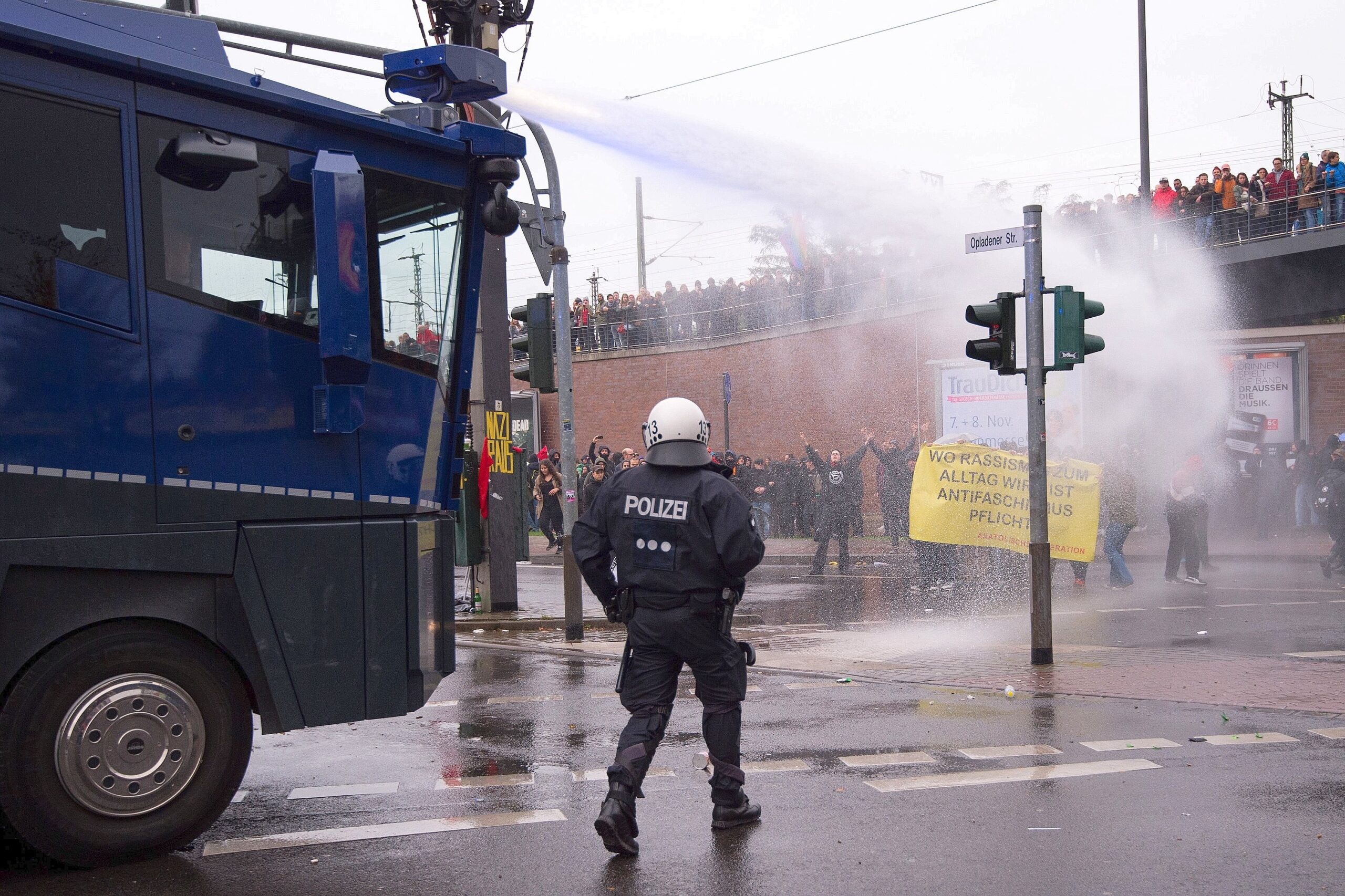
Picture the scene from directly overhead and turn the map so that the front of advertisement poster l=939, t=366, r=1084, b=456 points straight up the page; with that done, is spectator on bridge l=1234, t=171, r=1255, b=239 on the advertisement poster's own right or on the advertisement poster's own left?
on the advertisement poster's own left

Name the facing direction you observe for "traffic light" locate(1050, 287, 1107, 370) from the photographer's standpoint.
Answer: facing to the right of the viewer

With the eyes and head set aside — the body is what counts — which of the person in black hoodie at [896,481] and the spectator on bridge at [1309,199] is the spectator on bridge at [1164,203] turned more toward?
the person in black hoodie

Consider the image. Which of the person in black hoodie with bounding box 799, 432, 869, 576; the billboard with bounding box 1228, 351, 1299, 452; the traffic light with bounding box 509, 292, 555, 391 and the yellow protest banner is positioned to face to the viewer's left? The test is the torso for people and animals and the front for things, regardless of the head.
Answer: the traffic light

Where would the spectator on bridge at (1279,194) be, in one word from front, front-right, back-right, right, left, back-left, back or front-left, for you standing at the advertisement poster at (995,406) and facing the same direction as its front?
left

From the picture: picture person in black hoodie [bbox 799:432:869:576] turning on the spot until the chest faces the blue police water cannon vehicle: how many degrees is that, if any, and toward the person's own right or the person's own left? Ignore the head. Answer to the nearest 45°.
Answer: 0° — they already face it

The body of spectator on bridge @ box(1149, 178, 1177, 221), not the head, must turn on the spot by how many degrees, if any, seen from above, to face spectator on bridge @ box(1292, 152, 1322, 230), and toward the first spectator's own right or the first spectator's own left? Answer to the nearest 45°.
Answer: approximately 90° to the first spectator's own left

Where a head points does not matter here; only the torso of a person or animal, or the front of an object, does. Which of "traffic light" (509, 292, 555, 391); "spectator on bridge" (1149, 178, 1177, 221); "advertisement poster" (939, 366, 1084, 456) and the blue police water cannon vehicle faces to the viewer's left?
the traffic light

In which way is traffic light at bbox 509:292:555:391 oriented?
to the viewer's left

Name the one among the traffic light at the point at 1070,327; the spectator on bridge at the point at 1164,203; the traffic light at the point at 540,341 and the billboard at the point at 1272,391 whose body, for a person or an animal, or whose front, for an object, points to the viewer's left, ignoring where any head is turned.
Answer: the traffic light at the point at 540,341

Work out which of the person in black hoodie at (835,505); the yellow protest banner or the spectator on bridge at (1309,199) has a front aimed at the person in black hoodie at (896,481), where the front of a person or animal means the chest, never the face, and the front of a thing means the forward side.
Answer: the spectator on bridge

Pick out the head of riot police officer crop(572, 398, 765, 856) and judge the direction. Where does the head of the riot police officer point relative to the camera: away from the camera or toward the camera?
away from the camera

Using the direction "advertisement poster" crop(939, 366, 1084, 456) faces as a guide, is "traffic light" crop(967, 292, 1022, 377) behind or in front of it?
in front

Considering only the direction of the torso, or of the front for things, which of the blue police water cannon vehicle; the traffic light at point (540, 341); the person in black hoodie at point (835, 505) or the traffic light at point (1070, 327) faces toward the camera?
the person in black hoodie

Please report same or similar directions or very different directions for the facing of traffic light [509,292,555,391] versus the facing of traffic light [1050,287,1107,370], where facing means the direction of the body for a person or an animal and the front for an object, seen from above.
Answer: very different directions
